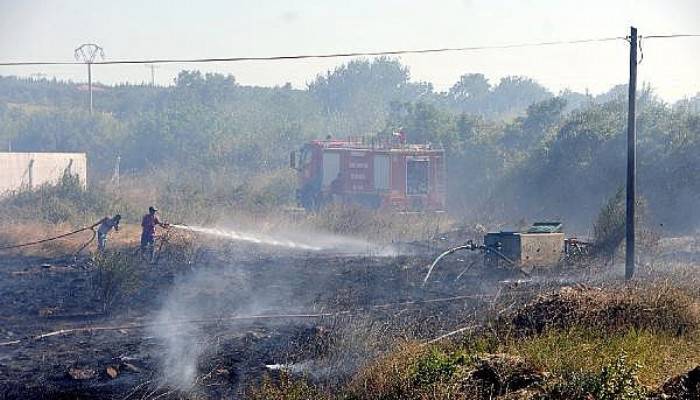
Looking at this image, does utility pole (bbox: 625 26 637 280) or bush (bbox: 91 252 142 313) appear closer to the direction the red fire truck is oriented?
the bush

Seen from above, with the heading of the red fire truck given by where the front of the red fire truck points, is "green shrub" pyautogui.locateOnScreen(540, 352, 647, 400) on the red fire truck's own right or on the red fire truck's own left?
on the red fire truck's own left

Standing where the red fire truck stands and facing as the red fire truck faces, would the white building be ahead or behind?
ahead

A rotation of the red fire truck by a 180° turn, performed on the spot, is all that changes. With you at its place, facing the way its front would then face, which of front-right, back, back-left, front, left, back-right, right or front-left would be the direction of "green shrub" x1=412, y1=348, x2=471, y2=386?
right

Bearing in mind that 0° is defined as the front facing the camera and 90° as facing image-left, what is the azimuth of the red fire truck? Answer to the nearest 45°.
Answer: approximately 90°

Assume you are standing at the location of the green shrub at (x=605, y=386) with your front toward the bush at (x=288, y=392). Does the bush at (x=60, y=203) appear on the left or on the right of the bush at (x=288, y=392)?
right

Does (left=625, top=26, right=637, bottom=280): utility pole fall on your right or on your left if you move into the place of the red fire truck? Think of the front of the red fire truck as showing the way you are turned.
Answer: on your left

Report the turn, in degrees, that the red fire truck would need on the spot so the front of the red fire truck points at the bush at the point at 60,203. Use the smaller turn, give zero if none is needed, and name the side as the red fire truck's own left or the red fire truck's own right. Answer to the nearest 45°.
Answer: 0° — it already faces it
